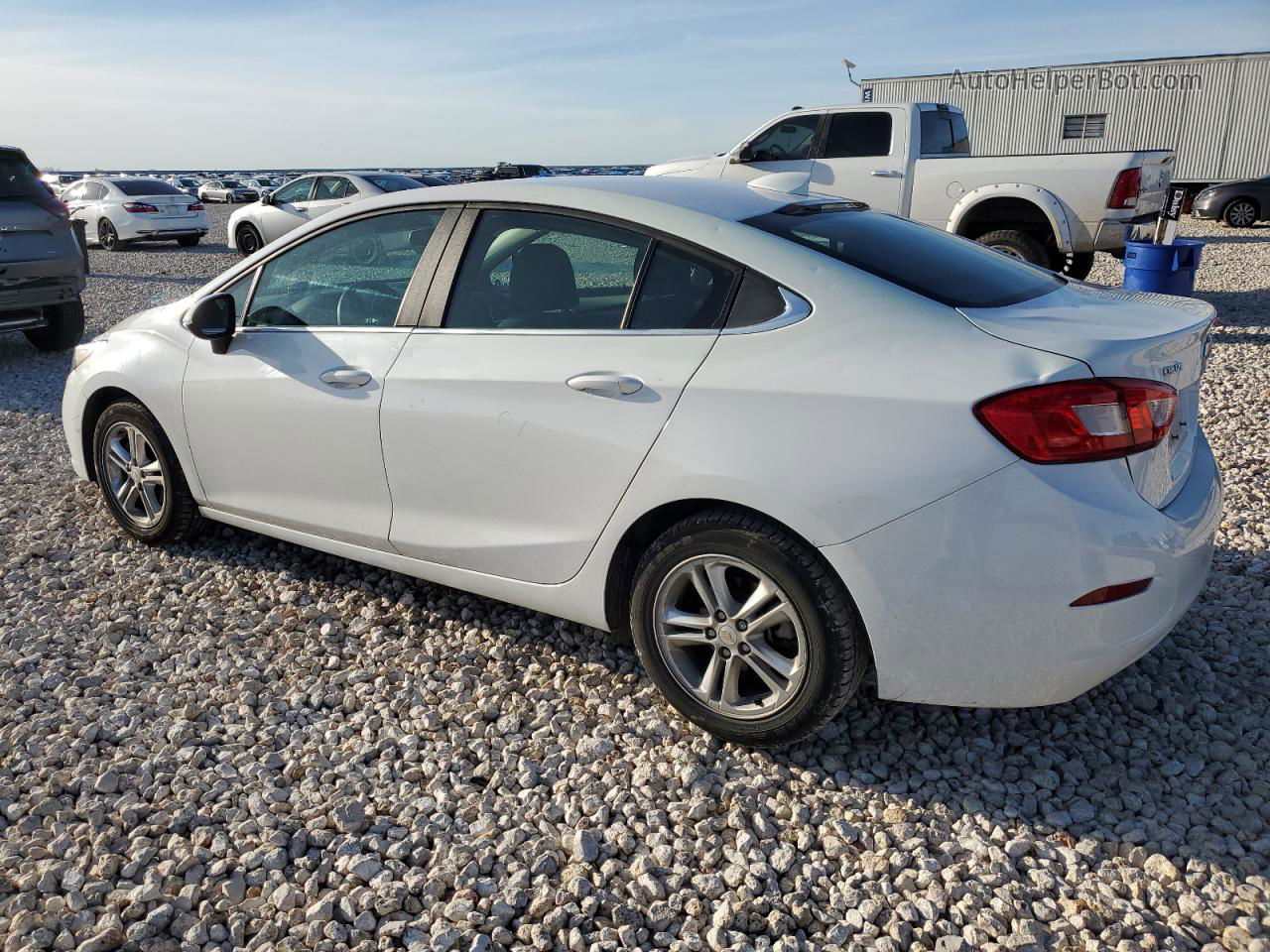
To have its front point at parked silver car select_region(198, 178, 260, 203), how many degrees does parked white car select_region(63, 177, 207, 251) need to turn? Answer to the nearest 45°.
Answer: approximately 45° to its right

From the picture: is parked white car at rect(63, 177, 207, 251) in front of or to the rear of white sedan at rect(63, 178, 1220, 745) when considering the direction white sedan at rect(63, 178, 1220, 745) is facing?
in front

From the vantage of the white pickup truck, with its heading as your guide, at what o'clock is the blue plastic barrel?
The blue plastic barrel is roughly at 6 o'clock from the white pickup truck.

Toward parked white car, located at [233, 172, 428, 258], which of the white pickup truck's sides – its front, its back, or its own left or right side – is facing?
front

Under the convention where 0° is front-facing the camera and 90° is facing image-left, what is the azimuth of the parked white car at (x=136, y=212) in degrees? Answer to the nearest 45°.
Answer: approximately 135°

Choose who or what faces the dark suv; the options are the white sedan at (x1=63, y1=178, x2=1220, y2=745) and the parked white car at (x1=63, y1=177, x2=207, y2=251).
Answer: the white sedan

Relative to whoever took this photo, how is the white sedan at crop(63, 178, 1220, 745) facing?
facing away from the viewer and to the left of the viewer

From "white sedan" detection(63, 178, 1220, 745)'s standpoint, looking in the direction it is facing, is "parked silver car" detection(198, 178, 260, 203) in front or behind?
in front

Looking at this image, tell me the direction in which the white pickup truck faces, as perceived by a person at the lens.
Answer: facing away from the viewer and to the left of the viewer
